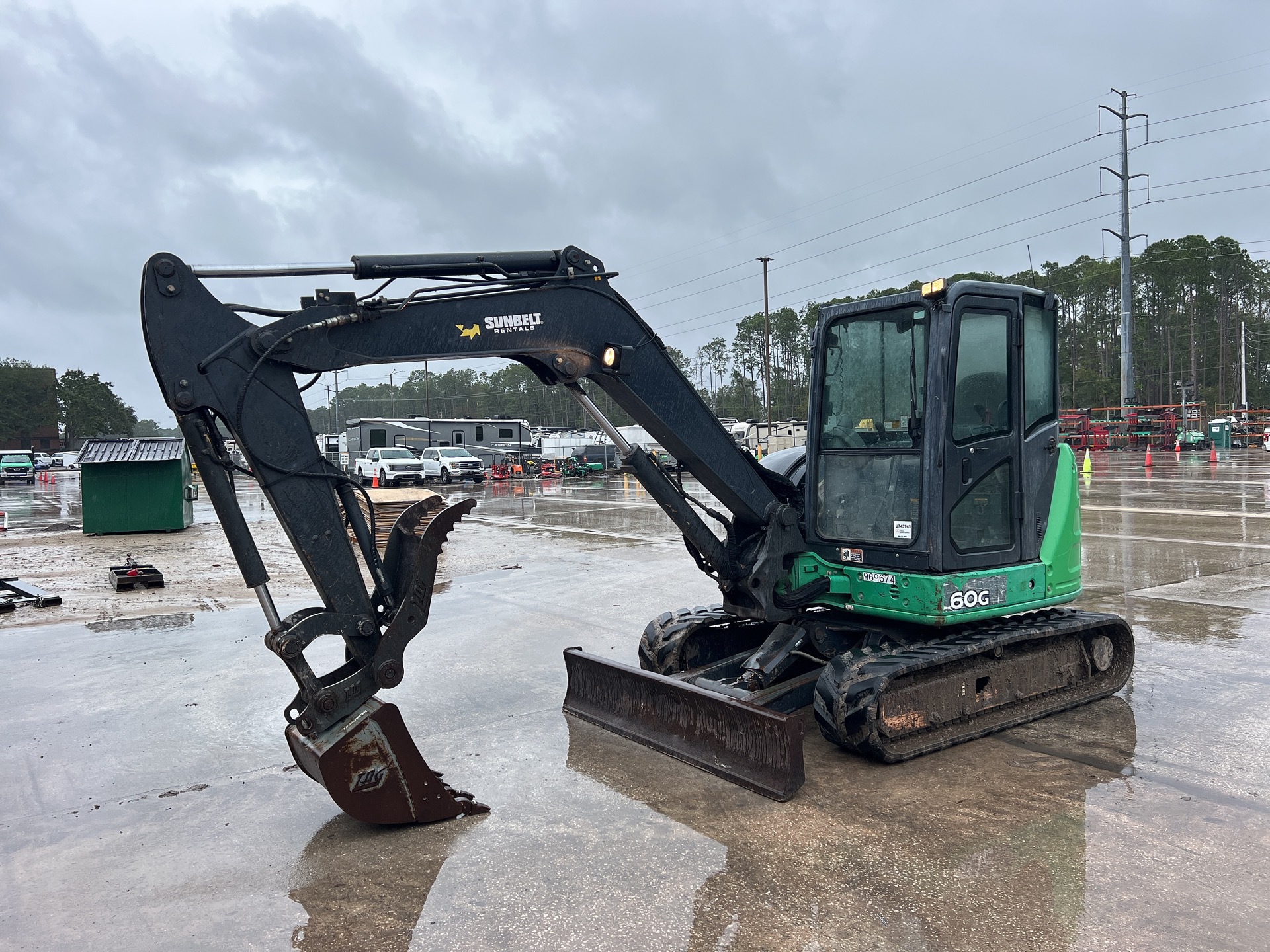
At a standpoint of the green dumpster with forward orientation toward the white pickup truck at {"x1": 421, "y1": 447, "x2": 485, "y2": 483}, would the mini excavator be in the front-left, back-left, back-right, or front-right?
back-right

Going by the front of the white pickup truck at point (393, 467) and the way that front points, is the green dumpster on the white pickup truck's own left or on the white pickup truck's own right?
on the white pickup truck's own right

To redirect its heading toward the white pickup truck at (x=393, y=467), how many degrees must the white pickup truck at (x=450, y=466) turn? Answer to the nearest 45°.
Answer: approximately 135° to its right

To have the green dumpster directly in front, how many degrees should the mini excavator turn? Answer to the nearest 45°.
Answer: approximately 90° to its right

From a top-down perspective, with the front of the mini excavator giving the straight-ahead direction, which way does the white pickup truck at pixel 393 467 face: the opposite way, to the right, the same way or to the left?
to the left

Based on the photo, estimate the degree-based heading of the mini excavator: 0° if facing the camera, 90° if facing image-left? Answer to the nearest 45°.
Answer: approximately 45°

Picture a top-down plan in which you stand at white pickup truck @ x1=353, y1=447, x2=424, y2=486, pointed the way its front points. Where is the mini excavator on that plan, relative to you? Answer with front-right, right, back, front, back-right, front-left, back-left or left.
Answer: front-right

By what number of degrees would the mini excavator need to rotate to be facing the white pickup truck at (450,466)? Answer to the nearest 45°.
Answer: approximately 135° to its right

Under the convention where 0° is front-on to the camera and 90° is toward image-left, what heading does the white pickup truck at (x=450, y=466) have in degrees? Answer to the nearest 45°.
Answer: approximately 315°

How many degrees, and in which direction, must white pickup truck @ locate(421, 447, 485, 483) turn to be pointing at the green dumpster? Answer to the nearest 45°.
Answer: approximately 45° to its right

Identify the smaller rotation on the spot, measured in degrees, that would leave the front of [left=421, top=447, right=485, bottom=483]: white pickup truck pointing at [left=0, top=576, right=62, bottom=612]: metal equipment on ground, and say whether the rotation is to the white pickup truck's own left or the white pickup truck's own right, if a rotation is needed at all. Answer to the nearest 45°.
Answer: approximately 45° to the white pickup truck's own right

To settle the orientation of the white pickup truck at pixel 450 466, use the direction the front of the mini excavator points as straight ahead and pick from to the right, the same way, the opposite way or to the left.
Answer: to the left

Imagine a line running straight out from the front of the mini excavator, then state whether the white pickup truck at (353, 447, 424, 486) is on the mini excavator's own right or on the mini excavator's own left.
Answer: on the mini excavator's own right

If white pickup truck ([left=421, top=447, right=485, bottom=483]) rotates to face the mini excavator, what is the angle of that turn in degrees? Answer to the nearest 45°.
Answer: approximately 45° to its right
